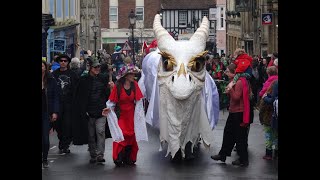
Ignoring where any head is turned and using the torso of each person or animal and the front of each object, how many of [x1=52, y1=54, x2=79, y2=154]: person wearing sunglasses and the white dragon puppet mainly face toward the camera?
2

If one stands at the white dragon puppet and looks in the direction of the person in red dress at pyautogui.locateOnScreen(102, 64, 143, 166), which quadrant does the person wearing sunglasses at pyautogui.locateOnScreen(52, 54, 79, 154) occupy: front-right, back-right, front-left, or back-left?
front-right

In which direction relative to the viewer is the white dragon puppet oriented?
toward the camera

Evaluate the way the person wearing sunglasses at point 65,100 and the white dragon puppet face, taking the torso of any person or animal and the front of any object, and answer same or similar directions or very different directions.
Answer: same or similar directions

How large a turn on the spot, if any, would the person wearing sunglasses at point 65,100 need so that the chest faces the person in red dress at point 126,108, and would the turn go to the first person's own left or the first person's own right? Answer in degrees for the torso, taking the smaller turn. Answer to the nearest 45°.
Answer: approximately 45° to the first person's own left

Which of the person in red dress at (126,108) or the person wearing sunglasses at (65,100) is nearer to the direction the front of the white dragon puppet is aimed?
the person in red dress

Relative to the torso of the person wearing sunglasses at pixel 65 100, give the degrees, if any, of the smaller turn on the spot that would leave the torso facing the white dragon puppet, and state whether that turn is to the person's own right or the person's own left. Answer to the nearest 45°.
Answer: approximately 45° to the person's own left

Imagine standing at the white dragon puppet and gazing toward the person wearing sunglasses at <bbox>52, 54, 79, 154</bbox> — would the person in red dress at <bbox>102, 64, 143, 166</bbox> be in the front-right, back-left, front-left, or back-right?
front-left

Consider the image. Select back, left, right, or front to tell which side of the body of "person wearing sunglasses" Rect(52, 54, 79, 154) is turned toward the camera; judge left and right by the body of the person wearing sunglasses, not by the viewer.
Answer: front

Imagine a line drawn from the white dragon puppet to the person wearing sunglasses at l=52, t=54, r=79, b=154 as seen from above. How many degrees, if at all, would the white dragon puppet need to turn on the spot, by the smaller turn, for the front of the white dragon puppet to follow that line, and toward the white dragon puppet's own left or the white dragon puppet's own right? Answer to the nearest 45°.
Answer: approximately 135° to the white dragon puppet's own right

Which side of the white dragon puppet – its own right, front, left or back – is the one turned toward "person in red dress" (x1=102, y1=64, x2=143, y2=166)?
right
